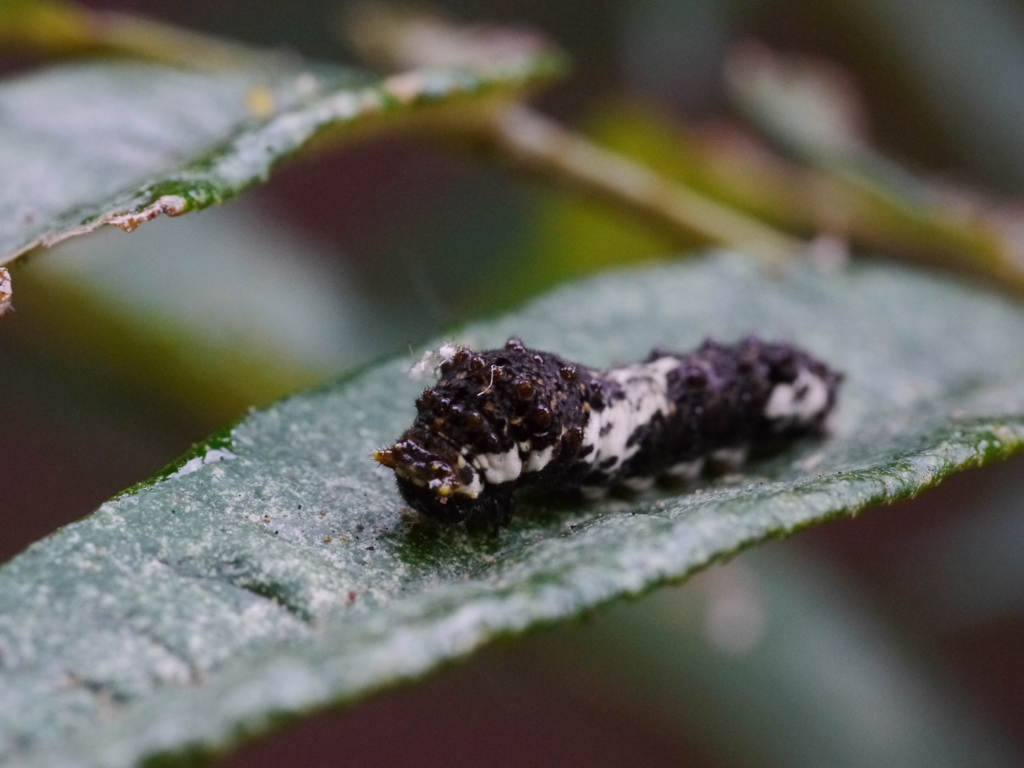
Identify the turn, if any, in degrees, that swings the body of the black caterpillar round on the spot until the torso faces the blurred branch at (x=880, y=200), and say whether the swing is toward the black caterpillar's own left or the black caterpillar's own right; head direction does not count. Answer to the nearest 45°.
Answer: approximately 180°

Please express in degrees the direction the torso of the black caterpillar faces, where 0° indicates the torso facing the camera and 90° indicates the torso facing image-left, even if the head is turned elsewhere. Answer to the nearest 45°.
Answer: approximately 45°
